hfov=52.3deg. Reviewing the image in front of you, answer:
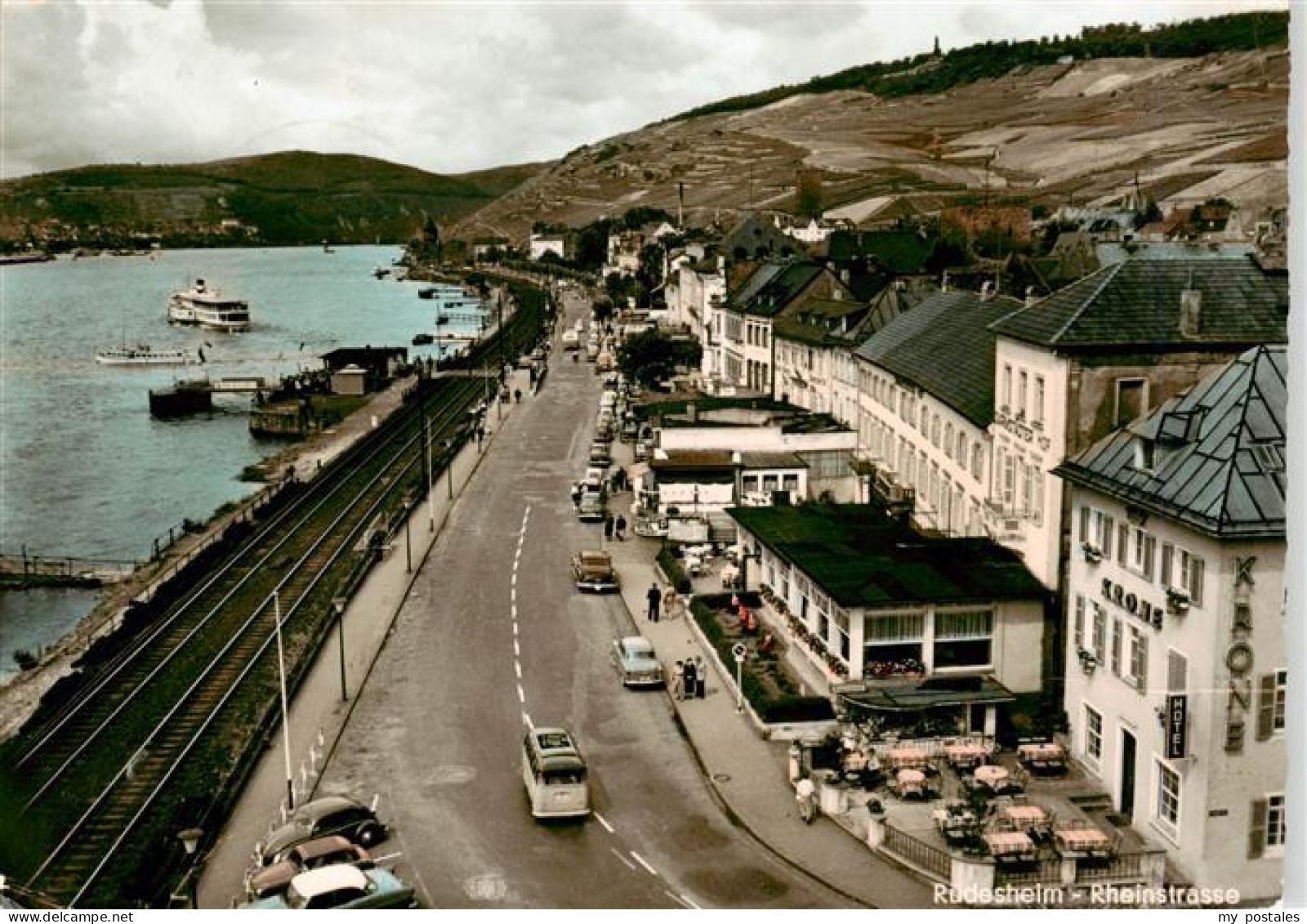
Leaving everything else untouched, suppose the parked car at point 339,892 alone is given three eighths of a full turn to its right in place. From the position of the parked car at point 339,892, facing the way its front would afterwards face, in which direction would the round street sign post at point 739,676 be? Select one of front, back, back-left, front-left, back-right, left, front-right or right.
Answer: front

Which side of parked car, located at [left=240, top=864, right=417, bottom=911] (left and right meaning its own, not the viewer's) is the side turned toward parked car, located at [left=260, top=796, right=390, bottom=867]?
right

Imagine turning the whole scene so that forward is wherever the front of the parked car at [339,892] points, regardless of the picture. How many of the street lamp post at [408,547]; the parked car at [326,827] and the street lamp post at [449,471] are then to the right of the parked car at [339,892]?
3

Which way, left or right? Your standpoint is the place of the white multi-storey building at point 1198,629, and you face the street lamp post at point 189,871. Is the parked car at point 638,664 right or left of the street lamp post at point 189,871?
right

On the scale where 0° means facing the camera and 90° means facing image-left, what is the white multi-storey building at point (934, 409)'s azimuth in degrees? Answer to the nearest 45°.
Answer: approximately 45°

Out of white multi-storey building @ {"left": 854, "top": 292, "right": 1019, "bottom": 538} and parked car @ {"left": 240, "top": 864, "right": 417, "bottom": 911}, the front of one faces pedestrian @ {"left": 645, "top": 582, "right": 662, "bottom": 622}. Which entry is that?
the white multi-storey building

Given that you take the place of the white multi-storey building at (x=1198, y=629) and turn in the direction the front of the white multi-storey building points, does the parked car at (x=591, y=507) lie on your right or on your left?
on your right

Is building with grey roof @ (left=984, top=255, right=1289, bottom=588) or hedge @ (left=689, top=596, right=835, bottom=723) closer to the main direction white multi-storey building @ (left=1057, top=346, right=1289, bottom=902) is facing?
the hedge

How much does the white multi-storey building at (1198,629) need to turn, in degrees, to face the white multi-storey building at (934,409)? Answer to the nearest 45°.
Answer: approximately 135° to its right

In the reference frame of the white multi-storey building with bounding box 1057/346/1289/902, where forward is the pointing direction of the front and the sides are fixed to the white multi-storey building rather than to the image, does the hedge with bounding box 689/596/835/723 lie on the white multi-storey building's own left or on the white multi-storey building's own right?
on the white multi-storey building's own right
